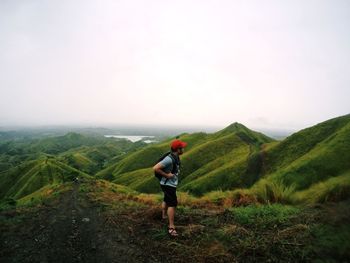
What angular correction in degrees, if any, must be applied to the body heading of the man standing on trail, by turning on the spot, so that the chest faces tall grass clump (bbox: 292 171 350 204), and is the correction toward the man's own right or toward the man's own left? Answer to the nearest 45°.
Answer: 0° — they already face it

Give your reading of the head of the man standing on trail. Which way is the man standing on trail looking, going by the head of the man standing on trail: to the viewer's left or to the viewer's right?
to the viewer's right

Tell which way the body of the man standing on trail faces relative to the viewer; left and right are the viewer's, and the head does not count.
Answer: facing to the right of the viewer

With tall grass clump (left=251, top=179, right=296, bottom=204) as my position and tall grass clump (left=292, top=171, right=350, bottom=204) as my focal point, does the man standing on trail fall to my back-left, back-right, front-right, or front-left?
back-right

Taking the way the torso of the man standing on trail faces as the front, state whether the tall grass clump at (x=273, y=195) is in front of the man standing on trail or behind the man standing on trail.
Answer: in front
